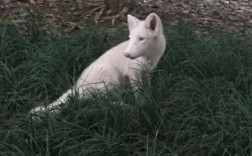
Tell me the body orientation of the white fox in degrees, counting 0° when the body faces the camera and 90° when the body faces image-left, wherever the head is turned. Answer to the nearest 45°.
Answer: approximately 270°
